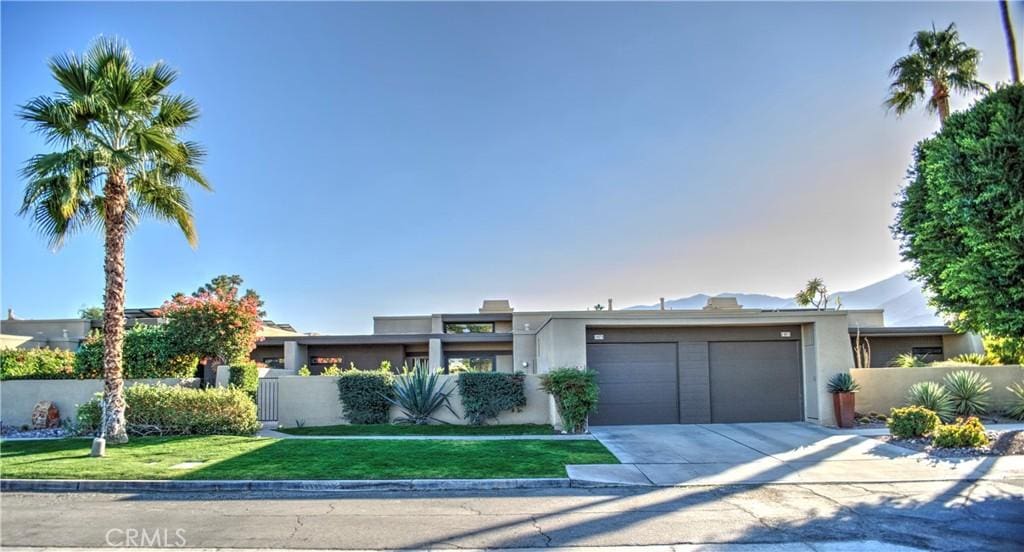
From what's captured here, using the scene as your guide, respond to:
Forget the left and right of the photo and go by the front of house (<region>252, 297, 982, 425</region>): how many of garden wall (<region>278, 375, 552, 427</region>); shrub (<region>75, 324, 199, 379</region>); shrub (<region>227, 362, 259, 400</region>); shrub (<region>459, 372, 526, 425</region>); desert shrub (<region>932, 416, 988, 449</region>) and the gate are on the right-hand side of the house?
5

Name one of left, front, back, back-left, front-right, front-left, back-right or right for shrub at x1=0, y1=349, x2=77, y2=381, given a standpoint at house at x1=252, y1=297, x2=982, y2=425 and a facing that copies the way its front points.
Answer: right

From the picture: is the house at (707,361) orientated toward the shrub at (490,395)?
no

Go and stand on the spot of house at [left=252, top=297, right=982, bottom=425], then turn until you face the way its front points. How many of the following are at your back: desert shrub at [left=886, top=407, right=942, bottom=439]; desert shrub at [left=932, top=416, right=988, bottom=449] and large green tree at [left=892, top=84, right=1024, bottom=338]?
0

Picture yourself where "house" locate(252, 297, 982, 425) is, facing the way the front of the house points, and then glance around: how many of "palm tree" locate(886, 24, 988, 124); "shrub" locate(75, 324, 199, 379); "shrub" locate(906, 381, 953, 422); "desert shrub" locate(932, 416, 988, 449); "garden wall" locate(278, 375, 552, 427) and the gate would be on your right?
3

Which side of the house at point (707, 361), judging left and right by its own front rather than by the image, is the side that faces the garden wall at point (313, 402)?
right

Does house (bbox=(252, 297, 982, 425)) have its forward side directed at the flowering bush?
no

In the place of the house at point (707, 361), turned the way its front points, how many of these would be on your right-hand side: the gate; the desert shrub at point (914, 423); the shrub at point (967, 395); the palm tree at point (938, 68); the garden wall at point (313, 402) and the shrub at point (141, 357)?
3

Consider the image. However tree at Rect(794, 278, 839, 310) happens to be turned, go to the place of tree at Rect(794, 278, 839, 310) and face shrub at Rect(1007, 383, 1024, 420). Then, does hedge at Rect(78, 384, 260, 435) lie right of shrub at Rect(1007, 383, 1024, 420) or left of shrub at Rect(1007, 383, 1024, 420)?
right

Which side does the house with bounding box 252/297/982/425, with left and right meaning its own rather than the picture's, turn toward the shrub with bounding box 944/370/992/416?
left

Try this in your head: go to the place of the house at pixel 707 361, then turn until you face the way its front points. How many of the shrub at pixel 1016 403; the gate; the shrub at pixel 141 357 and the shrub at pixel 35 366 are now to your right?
3

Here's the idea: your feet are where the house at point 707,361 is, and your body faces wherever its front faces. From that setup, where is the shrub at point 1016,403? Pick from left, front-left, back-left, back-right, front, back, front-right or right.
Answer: left

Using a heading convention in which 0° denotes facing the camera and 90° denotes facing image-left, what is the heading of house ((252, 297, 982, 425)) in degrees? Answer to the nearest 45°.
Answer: approximately 0°

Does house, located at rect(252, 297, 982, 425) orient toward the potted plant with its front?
no

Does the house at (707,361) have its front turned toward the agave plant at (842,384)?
no

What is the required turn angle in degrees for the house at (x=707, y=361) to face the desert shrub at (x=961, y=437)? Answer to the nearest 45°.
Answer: approximately 45° to its left

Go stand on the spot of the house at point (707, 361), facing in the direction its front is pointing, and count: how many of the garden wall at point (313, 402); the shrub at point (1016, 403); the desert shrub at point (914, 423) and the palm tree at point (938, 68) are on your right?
1

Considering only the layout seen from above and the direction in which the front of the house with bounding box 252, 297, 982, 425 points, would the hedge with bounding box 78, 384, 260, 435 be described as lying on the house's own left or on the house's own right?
on the house's own right

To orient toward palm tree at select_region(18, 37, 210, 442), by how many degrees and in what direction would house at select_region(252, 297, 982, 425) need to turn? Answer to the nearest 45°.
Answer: approximately 45° to its right
